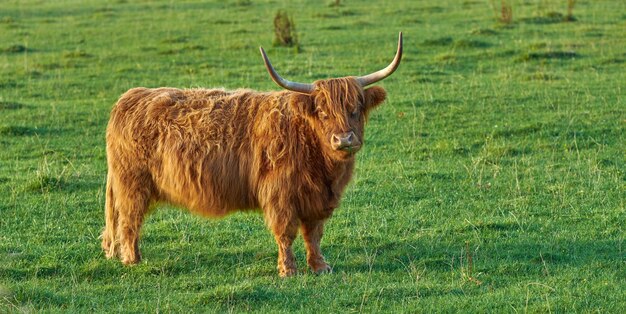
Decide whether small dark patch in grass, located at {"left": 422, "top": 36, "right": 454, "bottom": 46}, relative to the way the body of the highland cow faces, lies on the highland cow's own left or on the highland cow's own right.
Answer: on the highland cow's own left

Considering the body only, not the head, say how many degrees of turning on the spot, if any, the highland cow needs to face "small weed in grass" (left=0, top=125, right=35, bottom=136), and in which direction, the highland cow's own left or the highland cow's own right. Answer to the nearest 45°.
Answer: approximately 135° to the highland cow's own left

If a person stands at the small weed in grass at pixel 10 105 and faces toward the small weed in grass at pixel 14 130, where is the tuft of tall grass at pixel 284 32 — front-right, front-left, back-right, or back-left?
back-left

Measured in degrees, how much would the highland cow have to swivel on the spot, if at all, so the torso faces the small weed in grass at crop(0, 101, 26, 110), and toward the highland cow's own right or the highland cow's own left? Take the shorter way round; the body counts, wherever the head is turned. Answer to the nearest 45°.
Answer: approximately 135° to the highland cow's own left

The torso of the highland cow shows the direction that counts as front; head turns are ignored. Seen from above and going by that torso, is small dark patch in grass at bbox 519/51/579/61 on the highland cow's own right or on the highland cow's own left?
on the highland cow's own left

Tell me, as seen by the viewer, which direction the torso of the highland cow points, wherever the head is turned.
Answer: to the viewer's right

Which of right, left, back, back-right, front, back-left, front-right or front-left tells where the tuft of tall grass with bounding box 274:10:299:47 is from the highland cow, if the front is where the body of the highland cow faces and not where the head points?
left
